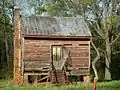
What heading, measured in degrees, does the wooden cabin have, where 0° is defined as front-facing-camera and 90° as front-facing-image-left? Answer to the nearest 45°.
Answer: approximately 0°
